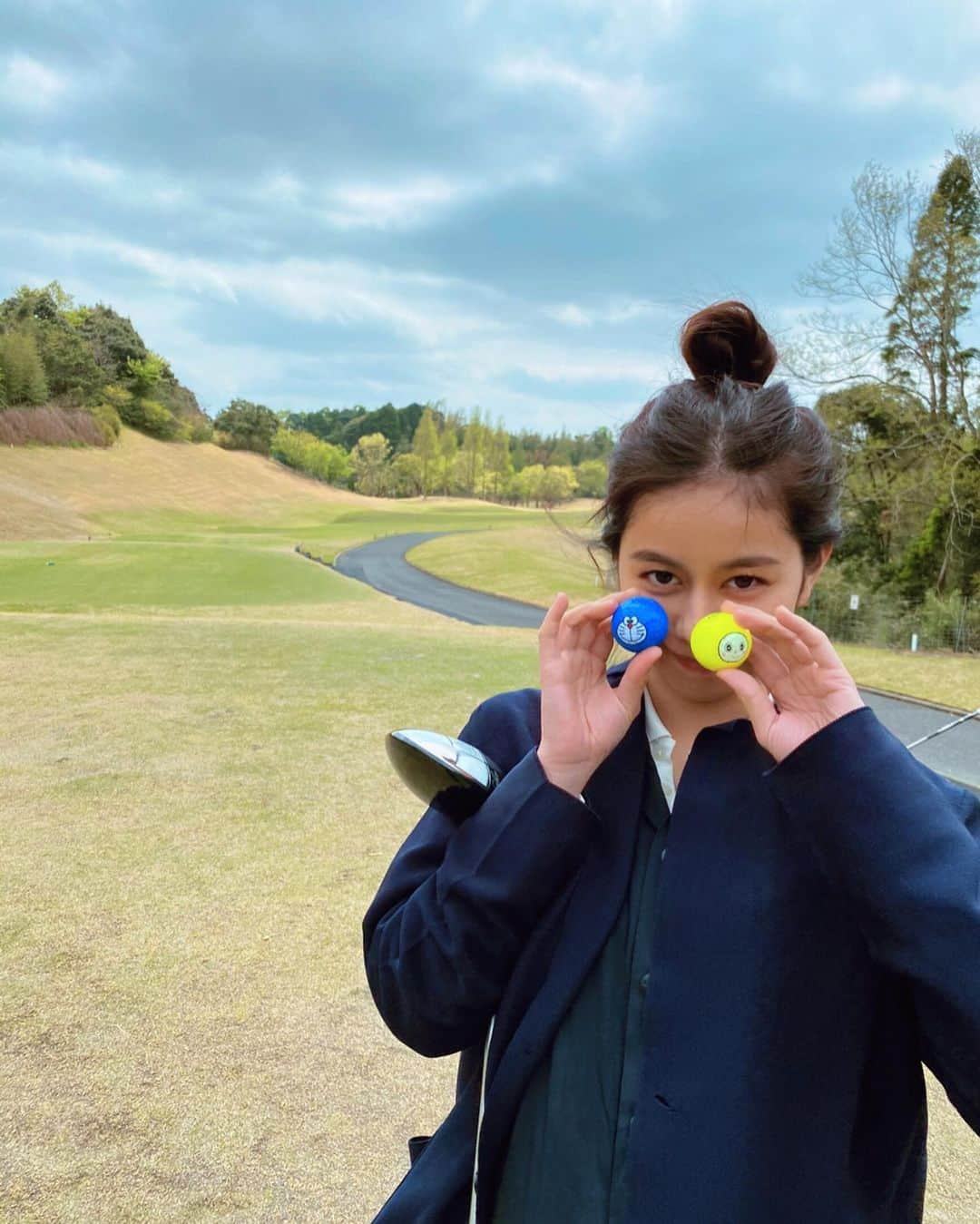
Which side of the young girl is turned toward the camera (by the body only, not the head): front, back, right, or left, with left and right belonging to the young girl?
front

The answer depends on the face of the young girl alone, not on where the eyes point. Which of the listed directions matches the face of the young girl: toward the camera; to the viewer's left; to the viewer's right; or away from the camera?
toward the camera

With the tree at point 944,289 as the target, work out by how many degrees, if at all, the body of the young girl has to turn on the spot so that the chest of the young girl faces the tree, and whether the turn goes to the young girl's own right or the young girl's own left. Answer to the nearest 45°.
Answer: approximately 180°
